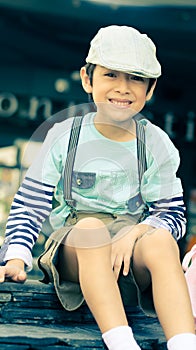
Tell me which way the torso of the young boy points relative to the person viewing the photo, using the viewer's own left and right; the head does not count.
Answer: facing the viewer
